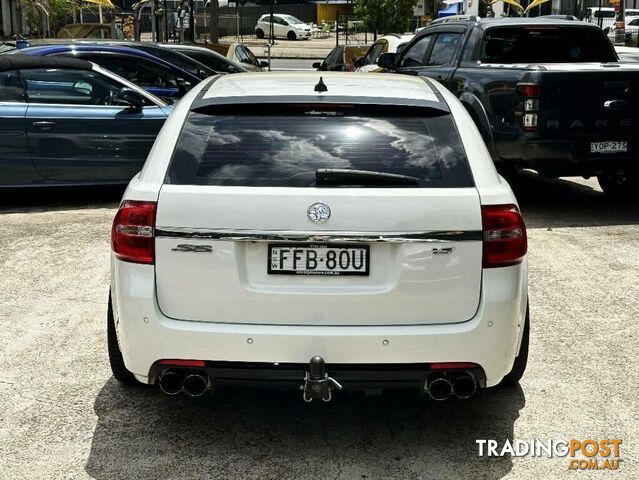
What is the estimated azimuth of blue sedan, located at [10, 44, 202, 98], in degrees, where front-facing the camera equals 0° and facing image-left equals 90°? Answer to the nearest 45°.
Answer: approximately 270°

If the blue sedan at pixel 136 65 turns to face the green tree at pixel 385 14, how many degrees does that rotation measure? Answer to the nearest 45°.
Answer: approximately 90° to its left

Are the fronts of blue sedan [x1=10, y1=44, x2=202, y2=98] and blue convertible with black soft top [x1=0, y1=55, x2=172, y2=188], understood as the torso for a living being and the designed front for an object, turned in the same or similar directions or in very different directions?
same or similar directions

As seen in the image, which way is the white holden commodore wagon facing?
away from the camera

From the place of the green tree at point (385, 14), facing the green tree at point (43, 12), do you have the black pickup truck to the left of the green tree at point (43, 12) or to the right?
left

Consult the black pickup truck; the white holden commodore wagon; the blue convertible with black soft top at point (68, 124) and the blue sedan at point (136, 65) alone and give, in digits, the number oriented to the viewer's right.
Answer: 2

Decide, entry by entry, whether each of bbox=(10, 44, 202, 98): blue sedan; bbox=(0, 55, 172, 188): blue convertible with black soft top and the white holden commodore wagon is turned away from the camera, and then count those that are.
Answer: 1

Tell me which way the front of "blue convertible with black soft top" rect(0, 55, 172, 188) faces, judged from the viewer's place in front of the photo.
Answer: facing to the right of the viewer

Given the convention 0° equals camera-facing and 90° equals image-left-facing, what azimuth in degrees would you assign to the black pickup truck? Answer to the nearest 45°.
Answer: approximately 135°

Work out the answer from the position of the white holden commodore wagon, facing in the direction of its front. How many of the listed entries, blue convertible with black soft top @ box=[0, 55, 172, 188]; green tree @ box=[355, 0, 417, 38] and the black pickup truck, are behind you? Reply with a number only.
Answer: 0

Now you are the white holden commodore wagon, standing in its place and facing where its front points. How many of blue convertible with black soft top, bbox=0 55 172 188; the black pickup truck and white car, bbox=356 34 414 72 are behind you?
0

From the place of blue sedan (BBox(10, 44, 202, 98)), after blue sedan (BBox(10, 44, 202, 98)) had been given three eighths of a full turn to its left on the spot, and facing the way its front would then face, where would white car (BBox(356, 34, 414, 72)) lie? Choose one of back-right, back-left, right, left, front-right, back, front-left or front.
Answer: right

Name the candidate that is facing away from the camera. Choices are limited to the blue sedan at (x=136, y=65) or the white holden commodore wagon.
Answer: the white holden commodore wagon

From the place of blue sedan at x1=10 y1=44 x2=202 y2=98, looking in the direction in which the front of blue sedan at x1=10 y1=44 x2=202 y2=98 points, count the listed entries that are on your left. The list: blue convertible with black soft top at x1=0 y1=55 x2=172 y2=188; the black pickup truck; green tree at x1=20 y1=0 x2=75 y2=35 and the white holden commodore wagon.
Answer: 1

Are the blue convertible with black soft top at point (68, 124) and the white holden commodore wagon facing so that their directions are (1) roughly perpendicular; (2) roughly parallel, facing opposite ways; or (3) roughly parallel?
roughly perpendicular

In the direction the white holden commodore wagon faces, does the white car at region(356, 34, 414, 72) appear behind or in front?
in front

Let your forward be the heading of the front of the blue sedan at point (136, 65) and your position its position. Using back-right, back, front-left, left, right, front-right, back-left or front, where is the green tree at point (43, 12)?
left
